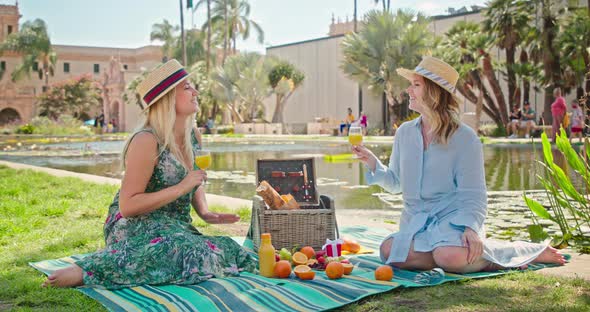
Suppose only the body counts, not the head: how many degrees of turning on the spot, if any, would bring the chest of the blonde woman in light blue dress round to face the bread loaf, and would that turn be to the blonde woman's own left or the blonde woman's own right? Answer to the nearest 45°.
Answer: approximately 45° to the blonde woman's own right

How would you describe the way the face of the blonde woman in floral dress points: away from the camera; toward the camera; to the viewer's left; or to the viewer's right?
to the viewer's right

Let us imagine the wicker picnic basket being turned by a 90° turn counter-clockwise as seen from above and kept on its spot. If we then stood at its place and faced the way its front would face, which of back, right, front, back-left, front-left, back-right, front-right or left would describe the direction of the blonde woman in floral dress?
back-right

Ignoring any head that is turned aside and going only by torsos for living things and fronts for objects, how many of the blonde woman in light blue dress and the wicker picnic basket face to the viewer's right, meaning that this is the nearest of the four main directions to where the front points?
0

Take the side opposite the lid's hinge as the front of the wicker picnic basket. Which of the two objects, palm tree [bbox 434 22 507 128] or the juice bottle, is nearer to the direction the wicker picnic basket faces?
the juice bottle

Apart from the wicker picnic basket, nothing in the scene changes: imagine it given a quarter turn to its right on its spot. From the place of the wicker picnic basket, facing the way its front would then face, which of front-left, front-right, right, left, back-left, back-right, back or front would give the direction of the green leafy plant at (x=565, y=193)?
back

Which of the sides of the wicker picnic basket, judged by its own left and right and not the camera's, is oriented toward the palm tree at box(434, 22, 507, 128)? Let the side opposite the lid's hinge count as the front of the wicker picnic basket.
back

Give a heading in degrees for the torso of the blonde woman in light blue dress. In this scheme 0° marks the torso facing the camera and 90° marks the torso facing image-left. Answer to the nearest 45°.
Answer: approximately 45°

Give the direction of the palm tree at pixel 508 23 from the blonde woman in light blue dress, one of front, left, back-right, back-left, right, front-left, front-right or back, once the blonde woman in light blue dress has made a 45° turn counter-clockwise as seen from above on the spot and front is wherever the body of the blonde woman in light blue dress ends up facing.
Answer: back

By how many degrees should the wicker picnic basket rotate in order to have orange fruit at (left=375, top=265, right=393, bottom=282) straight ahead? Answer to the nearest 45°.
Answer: approximately 45° to its left

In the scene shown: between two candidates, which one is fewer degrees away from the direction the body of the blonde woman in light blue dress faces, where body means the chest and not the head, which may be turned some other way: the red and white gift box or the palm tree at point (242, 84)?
the red and white gift box

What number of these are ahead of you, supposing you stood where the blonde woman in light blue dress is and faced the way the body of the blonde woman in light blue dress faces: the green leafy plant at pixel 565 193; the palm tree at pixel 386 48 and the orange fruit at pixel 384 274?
1

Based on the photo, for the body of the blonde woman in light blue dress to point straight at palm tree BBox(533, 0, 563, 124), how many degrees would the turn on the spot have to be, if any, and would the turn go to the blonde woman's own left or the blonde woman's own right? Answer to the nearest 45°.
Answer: approximately 135° to the blonde woman's own right

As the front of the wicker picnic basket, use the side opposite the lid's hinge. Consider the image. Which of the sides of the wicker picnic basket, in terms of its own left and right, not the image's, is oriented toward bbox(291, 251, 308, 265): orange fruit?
front

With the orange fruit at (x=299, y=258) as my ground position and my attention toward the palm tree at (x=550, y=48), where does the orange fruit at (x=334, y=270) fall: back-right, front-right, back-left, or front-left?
back-right

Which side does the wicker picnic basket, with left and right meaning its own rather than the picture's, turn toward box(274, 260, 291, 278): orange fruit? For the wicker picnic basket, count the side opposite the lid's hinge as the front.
front

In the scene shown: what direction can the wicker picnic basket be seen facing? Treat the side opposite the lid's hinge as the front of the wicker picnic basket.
toward the camera

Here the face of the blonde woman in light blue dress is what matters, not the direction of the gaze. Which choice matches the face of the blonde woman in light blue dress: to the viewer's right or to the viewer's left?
to the viewer's left
